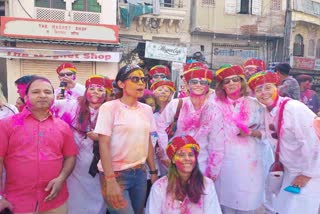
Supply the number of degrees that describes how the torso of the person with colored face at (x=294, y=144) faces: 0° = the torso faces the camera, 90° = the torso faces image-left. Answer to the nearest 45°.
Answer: approximately 45°

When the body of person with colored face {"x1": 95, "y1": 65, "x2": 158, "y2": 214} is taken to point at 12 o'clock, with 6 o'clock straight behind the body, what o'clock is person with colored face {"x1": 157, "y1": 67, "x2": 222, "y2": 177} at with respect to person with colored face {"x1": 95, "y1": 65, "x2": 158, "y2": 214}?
person with colored face {"x1": 157, "y1": 67, "x2": 222, "y2": 177} is roughly at 9 o'clock from person with colored face {"x1": 95, "y1": 65, "x2": 158, "y2": 214}.

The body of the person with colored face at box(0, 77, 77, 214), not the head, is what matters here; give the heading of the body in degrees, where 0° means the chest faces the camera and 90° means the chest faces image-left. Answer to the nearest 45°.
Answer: approximately 0°

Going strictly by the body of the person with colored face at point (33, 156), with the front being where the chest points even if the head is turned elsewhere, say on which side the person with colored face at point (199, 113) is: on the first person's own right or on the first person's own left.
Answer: on the first person's own left

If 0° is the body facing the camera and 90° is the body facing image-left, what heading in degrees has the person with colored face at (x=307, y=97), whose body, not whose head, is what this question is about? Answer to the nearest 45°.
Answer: approximately 90°

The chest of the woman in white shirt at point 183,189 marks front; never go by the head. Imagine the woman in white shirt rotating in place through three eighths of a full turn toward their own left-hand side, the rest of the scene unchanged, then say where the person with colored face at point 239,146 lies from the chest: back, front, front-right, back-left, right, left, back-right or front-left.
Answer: front
